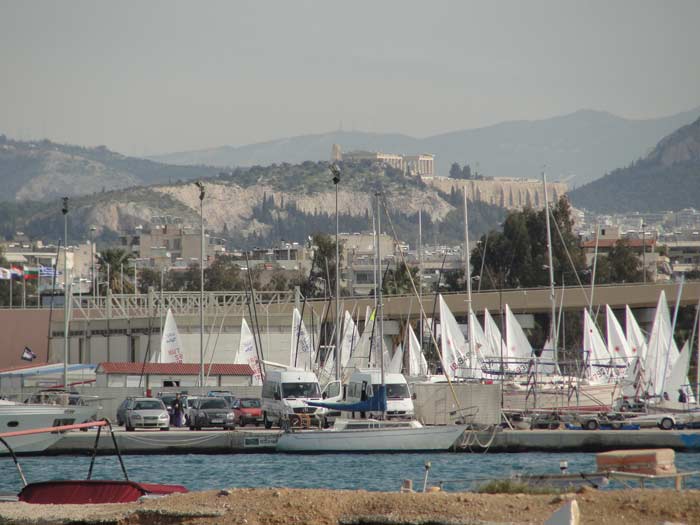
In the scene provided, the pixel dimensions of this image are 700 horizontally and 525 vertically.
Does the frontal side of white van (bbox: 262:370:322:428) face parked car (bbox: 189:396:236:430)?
no

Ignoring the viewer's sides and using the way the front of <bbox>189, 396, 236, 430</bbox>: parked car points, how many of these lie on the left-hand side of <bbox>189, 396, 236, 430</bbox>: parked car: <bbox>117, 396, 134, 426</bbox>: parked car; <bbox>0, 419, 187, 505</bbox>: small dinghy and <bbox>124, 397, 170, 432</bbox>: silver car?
0

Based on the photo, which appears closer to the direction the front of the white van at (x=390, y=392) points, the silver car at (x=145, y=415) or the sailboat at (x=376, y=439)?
the sailboat

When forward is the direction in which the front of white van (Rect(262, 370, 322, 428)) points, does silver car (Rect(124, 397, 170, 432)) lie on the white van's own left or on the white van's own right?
on the white van's own right

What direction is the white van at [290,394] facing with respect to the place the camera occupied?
facing the viewer and to the right of the viewer

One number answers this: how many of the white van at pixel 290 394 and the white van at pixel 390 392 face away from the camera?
0

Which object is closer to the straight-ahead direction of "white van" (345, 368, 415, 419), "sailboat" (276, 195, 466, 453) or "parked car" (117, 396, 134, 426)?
the sailboat

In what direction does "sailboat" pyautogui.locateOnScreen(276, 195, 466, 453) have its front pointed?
to the viewer's right

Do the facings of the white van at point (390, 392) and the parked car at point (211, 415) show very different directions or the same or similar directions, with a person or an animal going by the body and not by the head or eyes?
same or similar directions

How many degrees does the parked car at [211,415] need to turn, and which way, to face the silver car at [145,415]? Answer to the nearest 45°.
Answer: approximately 135° to its right

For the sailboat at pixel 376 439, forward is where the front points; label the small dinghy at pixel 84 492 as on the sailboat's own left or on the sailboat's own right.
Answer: on the sailboat's own right

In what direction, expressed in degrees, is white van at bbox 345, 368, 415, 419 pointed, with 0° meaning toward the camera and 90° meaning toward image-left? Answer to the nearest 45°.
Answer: approximately 315°

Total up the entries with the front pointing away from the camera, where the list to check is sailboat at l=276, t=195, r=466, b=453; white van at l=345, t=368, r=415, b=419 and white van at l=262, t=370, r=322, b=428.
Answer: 0

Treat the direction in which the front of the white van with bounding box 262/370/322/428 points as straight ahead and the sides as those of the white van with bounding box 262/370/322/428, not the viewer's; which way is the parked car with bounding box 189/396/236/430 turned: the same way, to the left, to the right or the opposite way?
the same way

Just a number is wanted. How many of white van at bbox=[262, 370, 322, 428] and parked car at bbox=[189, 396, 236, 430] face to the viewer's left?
0
